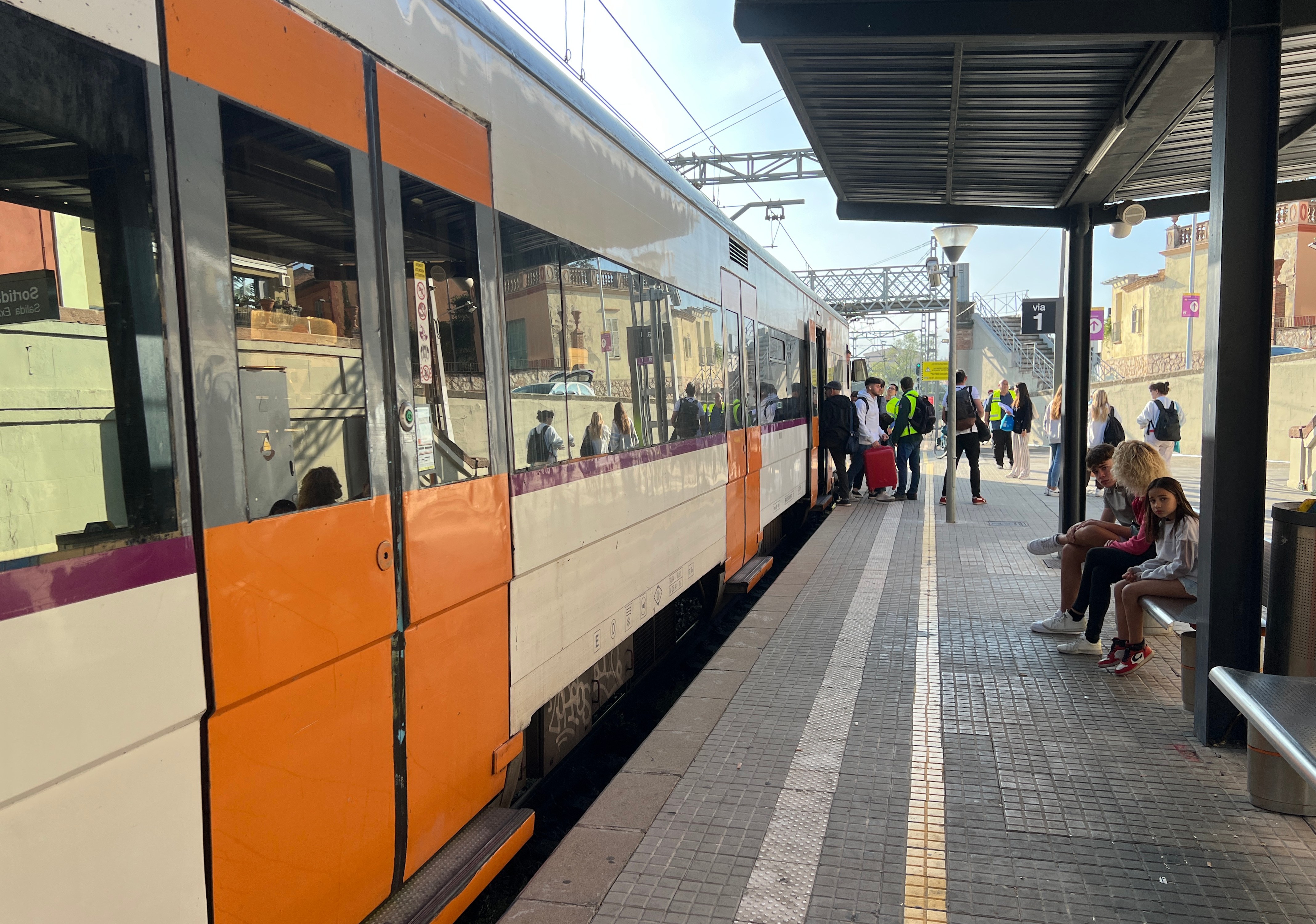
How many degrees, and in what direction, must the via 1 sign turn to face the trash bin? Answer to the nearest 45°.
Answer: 0° — it already faces it

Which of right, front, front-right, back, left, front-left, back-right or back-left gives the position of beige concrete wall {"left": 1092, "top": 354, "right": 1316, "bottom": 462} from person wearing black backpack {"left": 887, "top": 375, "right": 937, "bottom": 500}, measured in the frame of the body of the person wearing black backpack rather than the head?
right

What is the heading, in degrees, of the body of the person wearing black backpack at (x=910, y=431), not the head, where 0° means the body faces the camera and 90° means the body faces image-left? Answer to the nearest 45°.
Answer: approximately 135°

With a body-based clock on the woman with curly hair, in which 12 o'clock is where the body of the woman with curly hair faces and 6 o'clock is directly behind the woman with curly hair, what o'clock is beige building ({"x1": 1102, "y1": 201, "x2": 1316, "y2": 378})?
The beige building is roughly at 3 o'clock from the woman with curly hair.

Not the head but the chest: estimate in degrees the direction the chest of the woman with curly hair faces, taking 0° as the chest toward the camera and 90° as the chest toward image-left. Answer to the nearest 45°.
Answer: approximately 90°

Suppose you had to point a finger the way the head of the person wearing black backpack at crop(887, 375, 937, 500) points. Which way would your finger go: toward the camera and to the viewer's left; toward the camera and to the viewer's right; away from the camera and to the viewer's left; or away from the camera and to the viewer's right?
away from the camera and to the viewer's left

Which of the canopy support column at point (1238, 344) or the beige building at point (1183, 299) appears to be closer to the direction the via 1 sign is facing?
the canopy support column

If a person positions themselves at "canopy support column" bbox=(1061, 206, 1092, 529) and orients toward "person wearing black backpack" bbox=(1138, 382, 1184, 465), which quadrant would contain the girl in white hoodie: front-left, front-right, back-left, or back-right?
back-right

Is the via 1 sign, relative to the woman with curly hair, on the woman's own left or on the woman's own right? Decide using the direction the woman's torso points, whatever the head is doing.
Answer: on the woman's own right

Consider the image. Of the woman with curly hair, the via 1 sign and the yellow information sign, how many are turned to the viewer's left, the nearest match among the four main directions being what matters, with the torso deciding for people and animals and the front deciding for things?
1

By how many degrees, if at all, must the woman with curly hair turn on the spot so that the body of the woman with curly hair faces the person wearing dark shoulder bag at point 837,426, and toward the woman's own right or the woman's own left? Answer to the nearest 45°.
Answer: approximately 45° to the woman's own right
